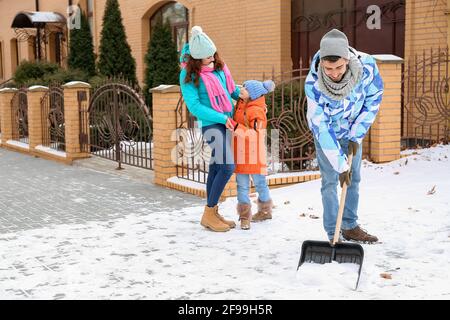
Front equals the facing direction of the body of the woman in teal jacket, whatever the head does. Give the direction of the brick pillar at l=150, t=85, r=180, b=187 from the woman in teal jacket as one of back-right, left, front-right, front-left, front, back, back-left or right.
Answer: back-left

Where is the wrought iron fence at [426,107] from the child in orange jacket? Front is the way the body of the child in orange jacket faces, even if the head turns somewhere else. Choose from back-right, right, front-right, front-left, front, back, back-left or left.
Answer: back

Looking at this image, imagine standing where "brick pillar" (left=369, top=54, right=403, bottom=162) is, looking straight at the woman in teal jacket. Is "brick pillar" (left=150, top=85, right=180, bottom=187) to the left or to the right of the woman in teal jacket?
right

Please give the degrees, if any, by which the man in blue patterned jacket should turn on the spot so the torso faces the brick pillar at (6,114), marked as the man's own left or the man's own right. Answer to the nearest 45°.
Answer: approximately 135° to the man's own right

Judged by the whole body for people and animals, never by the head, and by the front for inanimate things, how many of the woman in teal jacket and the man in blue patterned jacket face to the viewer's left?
0

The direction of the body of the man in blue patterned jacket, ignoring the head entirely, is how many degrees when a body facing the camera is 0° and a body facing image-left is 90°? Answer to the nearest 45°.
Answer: approximately 0°

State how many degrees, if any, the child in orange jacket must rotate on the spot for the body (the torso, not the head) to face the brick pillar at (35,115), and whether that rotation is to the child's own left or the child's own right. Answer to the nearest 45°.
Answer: approximately 90° to the child's own right

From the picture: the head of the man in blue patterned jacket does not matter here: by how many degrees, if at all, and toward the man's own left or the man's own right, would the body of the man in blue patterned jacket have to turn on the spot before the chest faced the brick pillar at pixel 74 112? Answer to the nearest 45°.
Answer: approximately 135° to the man's own right

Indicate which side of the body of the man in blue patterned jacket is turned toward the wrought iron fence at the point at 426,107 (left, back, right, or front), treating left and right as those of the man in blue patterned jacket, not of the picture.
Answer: back

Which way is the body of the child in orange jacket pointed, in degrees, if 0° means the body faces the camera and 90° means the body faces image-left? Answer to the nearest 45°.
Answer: approximately 45°

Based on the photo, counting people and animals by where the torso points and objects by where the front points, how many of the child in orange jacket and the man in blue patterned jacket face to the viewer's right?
0

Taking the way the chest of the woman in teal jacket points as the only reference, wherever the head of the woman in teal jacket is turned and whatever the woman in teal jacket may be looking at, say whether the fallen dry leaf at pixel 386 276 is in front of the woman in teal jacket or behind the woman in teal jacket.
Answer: in front
